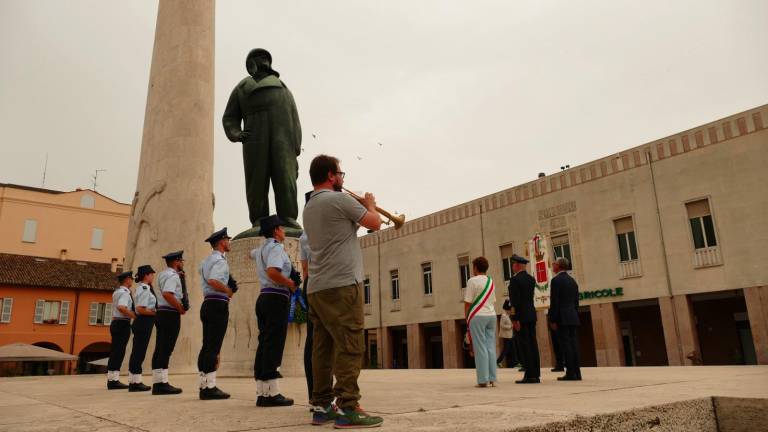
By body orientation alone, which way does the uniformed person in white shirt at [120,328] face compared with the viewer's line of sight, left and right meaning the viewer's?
facing to the right of the viewer

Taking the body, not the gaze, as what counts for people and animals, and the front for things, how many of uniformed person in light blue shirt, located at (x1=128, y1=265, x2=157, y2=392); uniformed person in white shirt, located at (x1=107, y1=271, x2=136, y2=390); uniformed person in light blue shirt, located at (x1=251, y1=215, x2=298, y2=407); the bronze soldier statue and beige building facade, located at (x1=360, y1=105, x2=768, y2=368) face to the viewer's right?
3

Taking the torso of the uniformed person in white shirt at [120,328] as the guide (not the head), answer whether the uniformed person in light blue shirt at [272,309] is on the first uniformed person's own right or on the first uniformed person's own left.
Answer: on the first uniformed person's own right

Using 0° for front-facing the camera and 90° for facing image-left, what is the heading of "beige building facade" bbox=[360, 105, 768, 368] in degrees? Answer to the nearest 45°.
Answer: approximately 45°

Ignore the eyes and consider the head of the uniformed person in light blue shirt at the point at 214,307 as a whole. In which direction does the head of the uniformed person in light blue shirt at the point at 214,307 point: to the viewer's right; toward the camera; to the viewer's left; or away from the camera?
to the viewer's right

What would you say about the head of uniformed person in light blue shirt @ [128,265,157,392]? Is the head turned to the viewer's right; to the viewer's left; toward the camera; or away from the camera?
to the viewer's right

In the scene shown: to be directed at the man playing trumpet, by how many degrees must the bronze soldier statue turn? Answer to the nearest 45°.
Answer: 0° — it already faces them

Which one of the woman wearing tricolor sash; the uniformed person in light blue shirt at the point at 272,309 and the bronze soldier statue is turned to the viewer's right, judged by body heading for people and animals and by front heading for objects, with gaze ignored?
the uniformed person in light blue shirt

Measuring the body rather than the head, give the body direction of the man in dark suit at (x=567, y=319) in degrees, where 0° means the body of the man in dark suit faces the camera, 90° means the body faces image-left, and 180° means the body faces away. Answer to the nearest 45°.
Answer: approximately 135°

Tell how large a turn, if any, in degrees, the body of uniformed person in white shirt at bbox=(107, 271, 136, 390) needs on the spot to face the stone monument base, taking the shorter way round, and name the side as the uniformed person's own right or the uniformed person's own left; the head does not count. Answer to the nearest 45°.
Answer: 0° — they already face it

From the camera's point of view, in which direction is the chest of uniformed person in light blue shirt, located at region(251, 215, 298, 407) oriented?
to the viewer's right

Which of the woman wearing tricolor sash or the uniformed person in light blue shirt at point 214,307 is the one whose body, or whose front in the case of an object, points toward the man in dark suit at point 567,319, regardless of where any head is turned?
the uniformed person in light blue shirt

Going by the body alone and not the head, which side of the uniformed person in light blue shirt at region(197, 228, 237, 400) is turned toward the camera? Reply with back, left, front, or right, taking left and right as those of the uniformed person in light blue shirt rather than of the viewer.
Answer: right

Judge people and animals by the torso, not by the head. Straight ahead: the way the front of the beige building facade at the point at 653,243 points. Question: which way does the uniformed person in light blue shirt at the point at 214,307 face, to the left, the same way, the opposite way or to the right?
the opposite way

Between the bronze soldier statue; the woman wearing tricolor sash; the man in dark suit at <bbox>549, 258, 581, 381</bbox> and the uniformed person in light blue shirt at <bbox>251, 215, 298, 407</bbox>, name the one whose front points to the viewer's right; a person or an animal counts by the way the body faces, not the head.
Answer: the uniformed person in light blue shirt

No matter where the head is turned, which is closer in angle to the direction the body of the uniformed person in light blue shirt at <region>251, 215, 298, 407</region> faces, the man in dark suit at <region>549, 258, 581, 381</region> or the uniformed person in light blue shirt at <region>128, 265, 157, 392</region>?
the man in dark suit

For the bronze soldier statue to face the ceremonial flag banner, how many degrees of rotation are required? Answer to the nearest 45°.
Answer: approximately 135° to its left

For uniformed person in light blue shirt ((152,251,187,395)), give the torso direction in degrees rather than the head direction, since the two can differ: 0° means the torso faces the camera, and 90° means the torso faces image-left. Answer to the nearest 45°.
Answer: approximately 270°
